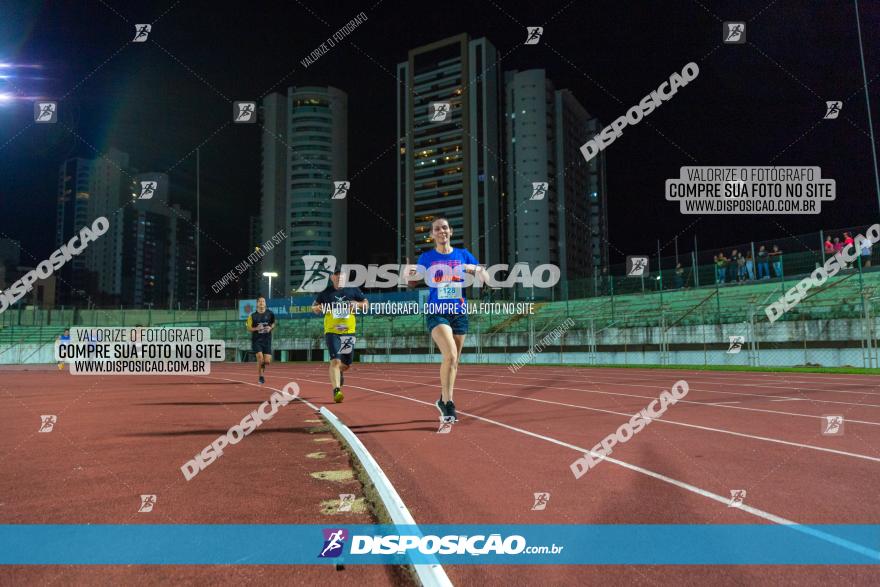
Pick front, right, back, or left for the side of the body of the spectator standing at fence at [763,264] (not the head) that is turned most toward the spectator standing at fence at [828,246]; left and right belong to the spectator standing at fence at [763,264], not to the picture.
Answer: left

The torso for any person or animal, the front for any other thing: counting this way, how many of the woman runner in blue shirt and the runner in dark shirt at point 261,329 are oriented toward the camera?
2

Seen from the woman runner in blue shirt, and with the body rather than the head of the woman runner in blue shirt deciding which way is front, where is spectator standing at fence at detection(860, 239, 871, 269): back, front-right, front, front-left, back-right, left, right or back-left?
back-left

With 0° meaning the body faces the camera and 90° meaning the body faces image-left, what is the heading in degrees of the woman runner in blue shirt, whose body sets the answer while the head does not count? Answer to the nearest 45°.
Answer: approximately 0°

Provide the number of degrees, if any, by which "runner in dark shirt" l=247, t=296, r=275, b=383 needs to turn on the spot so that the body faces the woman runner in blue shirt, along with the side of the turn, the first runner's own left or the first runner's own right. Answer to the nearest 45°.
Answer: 0° — they already face them

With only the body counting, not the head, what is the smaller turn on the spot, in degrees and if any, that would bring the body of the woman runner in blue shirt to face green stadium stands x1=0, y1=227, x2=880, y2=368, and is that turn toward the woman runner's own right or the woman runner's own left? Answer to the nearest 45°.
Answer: approximately 135° to the woman runner's own left

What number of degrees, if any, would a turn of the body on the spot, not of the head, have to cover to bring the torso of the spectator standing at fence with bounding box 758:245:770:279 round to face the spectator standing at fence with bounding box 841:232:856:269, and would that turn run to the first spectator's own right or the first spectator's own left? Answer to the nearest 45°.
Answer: approximately 90° to the first spectator's own left

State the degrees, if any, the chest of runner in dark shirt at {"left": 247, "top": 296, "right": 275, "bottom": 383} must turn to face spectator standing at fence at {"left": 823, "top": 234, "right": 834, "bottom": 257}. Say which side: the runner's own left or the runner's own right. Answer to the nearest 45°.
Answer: approximately 90° to the runner's own left

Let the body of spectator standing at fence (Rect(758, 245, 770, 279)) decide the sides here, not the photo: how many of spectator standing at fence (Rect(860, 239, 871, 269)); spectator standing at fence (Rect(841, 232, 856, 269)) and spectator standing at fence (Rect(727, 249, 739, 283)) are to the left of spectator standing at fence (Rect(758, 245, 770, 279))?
2

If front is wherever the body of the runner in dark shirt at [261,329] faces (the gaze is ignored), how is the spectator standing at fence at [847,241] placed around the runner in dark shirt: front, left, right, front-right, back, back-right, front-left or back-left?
left

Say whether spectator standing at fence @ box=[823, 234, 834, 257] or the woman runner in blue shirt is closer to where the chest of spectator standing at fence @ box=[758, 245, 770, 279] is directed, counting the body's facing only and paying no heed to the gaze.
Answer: the woman runner in blue shirt

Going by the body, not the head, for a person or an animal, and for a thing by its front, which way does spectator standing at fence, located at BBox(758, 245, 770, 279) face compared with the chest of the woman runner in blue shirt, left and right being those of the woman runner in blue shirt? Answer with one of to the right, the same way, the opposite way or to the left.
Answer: the same way

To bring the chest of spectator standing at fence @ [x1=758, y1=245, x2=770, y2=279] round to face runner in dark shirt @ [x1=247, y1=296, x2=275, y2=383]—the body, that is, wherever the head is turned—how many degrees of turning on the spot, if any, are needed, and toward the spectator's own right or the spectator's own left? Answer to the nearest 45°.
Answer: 0° — they already face them

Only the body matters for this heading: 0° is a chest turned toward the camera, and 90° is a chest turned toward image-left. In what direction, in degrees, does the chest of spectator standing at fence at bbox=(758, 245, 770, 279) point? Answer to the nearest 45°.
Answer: approximately 45°

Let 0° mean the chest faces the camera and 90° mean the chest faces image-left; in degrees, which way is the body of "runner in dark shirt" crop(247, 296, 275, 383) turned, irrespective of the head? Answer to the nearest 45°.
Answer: approximately 0°
